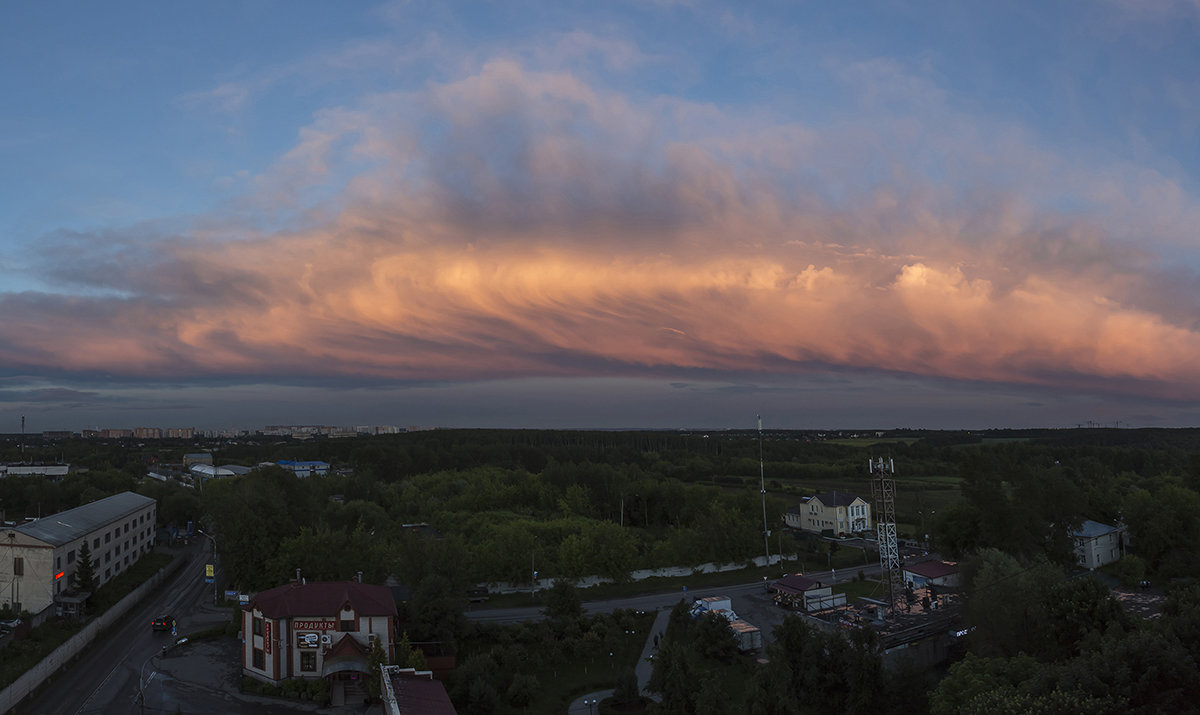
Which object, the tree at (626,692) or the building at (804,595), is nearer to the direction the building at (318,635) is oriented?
the tree

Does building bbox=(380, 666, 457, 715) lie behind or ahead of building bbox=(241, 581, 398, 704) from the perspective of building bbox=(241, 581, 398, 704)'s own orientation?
ahead

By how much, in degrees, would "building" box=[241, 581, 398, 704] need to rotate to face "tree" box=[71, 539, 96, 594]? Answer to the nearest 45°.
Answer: approximately 135° to its right

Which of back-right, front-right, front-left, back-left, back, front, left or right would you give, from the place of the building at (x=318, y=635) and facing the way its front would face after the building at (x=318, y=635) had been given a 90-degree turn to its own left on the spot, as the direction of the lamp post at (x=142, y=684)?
back

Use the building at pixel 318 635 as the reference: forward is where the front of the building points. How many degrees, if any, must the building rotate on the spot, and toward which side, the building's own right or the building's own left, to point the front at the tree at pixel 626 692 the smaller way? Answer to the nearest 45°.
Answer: approximately 45° to the building's own left

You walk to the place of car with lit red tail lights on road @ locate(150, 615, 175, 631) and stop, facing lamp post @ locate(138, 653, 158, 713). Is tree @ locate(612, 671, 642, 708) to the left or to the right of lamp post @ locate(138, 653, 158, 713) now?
left

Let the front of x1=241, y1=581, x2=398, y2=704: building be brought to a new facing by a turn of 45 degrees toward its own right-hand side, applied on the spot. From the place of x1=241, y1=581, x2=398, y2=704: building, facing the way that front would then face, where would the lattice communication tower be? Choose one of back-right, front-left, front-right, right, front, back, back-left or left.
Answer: back-left

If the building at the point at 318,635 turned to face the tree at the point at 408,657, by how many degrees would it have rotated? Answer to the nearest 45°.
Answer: approximately 45° to its left

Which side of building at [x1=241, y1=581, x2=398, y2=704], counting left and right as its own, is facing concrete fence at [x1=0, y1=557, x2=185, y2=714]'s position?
right

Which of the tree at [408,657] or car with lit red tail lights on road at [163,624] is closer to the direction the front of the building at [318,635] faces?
the tree

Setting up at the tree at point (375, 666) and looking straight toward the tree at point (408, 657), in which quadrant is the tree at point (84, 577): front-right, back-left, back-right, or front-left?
back-left
